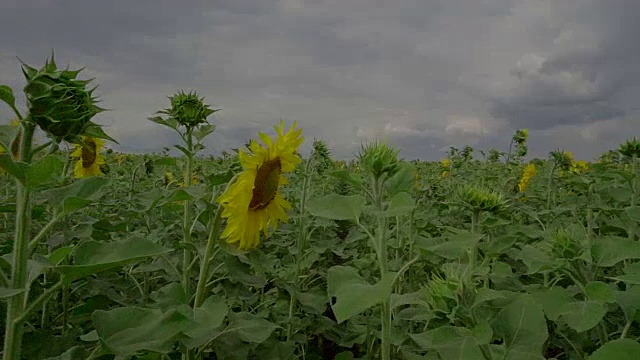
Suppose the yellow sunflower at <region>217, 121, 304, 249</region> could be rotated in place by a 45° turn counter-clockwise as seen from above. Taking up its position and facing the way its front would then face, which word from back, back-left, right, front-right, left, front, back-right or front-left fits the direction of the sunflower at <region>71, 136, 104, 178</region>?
back-left

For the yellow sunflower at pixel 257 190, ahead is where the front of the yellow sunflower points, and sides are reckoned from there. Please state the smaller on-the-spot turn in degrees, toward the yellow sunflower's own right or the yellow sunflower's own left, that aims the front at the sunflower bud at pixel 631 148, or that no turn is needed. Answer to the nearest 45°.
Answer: approximately 90° to the yellow sunflower's own left

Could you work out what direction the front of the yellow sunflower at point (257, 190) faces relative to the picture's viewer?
facing the viewer and to the right of the viewer

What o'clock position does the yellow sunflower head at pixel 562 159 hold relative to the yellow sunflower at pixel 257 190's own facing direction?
The yellow sunflower head is roughly at 9 o'clock from the yellow sunflower.

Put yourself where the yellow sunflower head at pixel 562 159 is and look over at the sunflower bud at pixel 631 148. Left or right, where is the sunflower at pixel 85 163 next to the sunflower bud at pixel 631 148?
right
